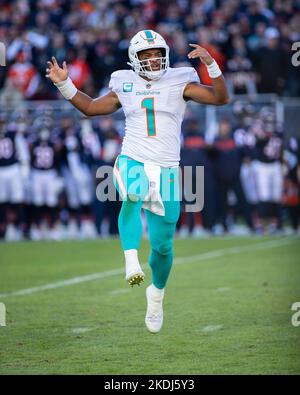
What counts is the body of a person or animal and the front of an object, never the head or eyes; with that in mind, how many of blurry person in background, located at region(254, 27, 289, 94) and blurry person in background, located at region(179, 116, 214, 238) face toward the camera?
2

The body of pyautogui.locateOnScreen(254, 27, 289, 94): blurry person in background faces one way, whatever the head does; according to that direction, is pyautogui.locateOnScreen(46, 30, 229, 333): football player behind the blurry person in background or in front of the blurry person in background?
in front

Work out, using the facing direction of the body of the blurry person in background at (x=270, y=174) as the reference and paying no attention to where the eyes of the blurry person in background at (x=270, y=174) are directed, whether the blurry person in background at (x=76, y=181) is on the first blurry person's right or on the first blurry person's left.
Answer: on the first blurry person's right

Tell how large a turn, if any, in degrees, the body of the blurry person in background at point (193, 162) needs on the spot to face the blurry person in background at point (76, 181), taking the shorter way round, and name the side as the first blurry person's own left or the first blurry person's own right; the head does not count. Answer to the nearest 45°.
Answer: approximately 90° to the first blurry person's own right

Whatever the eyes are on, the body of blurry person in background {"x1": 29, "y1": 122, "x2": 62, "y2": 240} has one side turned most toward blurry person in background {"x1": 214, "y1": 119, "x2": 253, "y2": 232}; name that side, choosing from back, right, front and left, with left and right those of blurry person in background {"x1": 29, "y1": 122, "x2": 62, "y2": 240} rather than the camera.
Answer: left

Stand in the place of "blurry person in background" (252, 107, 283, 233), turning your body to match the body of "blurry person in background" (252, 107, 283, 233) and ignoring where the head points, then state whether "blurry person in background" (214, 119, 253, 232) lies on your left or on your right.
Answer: on your right

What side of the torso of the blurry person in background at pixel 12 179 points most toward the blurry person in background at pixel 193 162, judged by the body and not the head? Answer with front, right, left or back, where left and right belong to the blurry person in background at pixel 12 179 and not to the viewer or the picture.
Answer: left

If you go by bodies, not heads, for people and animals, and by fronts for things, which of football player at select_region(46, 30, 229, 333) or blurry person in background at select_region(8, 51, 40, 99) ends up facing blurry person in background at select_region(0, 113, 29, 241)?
blurry person in background at select_region(8, 51, 40, 99)

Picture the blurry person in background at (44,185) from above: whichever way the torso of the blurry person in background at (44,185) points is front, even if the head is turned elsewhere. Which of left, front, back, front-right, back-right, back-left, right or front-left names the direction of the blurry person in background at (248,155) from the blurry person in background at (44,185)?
left

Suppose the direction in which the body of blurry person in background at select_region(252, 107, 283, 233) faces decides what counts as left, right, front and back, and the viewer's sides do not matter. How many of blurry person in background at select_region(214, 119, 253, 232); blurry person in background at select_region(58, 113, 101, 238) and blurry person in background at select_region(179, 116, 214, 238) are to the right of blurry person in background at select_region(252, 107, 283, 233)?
3

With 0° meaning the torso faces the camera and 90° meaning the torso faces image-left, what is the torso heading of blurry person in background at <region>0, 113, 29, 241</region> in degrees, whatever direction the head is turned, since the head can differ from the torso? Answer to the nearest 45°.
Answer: approximately 0°
